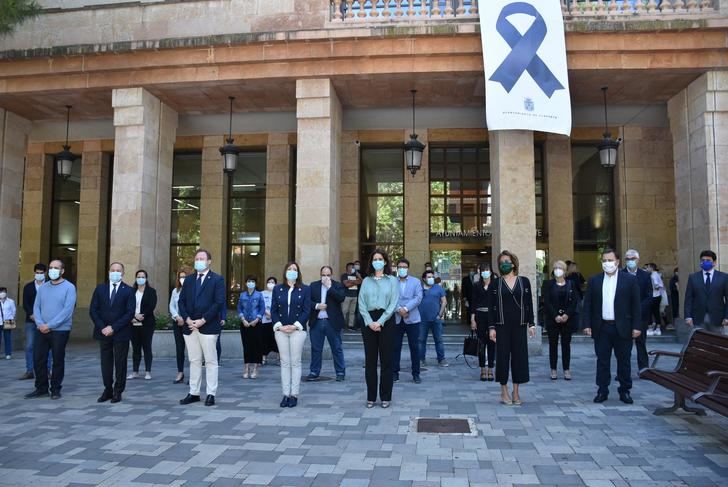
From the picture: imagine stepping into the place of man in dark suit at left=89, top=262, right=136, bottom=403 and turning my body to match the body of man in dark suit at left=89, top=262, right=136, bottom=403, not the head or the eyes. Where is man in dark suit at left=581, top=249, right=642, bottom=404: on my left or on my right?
on my left

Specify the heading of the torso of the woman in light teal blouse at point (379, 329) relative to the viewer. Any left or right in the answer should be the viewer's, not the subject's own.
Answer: facing the viewer

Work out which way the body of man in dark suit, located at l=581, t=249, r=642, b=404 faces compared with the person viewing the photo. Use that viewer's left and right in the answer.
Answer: facing the viewer

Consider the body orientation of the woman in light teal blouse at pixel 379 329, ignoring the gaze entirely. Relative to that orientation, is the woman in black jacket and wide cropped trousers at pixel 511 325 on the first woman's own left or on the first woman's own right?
on the first woman's own left

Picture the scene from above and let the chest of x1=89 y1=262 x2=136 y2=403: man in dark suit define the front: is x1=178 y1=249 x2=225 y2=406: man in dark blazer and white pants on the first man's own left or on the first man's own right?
on the first man's own left

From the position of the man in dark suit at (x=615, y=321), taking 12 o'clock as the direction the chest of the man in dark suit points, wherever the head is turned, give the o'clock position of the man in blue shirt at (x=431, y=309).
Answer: The man in blue shirt is roughly at 4 o'clock from the man in dark suit.

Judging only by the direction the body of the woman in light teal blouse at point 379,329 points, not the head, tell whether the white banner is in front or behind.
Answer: behind

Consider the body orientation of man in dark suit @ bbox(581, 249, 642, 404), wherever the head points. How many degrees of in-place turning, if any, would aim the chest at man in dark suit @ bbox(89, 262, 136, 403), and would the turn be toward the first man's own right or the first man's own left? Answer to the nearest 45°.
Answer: approximately 90° to the first man's own right

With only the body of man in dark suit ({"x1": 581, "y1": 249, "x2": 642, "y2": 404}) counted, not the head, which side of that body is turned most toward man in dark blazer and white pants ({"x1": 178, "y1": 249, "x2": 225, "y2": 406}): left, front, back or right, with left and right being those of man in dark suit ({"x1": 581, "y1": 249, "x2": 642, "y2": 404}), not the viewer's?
right

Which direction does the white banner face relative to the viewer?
toward the camera

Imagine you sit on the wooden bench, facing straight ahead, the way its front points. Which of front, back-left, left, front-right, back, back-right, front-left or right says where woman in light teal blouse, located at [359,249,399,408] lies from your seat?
front-right

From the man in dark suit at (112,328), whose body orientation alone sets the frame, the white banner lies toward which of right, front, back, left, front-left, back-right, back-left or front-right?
left

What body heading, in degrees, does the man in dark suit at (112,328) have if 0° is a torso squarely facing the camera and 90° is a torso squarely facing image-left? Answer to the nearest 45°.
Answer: approximately 0°
